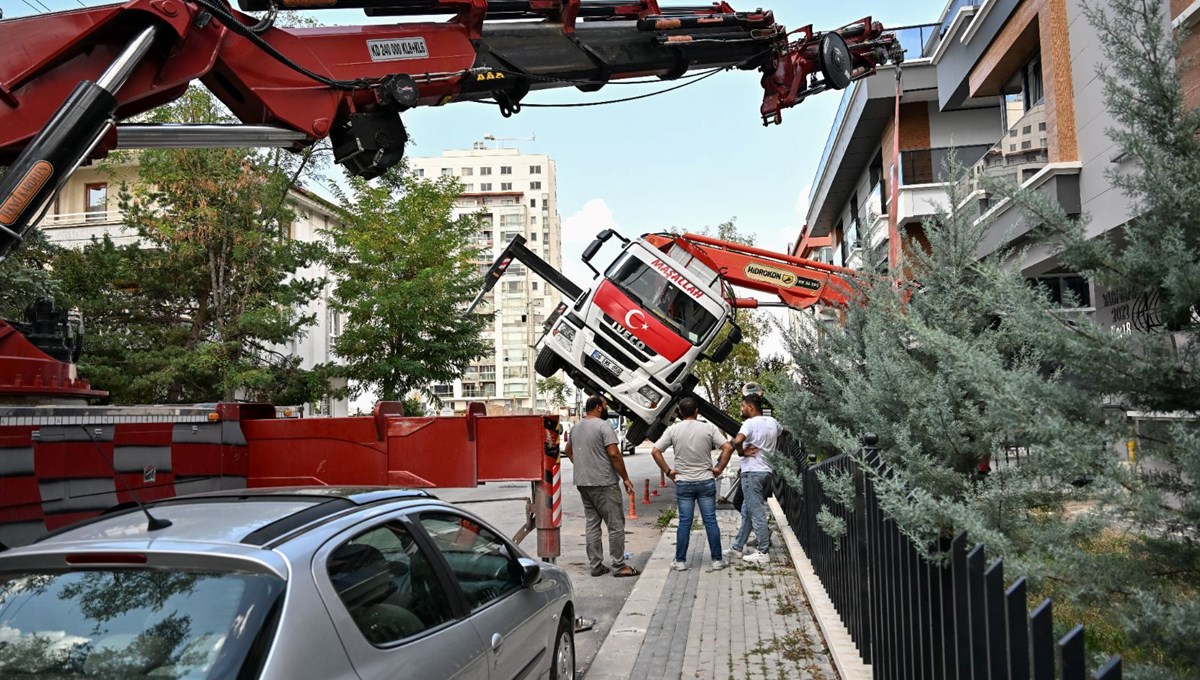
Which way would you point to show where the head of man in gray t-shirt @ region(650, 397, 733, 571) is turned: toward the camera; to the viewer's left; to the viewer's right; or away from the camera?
away from the camera

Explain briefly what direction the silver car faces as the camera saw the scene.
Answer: facing away from the viewer and to the right of the viewer

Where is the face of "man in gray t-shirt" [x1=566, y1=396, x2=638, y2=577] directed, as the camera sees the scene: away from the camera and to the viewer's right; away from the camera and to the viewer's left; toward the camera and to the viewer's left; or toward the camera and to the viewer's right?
away from the camera and to the viewer's right

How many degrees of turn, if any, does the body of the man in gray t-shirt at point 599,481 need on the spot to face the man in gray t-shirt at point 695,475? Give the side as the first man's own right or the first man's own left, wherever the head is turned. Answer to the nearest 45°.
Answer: approximately 45° to the first man's own right

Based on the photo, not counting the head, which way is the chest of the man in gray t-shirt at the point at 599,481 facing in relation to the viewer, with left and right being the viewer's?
facing away from the viewer and to the right of the viewer

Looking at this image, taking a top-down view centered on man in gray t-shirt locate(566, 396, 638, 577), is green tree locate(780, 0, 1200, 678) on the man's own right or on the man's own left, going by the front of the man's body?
on the man's own right

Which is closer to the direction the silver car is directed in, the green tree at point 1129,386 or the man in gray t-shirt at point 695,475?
the man in gray t-shirt

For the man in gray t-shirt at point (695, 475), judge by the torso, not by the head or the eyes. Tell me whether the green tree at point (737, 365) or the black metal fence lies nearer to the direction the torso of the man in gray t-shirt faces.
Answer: the green tree

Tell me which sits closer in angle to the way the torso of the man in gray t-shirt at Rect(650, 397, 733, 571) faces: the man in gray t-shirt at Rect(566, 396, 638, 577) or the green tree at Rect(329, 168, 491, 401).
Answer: the green tree

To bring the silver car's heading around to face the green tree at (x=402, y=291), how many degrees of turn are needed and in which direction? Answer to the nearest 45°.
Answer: approximately 45° to its left

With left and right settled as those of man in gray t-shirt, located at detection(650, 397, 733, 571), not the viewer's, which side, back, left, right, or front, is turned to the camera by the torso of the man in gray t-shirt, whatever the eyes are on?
back
